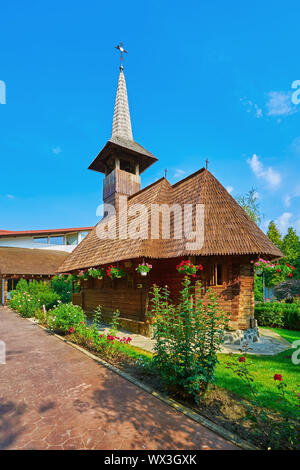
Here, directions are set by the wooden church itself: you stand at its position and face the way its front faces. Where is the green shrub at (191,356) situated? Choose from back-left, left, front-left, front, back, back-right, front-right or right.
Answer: back-left

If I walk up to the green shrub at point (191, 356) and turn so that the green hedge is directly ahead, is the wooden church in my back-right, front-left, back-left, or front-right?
front-left

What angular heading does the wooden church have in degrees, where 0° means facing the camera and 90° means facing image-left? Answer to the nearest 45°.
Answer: approximately 135°

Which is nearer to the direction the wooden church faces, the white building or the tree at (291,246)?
the white building

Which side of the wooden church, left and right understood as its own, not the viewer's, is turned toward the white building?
front

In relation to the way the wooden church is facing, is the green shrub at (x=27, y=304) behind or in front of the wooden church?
in front

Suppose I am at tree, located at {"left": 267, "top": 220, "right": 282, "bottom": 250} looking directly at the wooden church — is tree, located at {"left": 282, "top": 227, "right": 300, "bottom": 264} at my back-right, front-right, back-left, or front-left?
back-left

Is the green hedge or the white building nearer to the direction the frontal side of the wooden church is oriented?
the white building

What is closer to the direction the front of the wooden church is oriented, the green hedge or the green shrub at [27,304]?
the green shrub

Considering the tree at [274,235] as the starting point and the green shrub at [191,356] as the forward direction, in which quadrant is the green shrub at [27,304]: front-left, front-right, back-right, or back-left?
front-right
